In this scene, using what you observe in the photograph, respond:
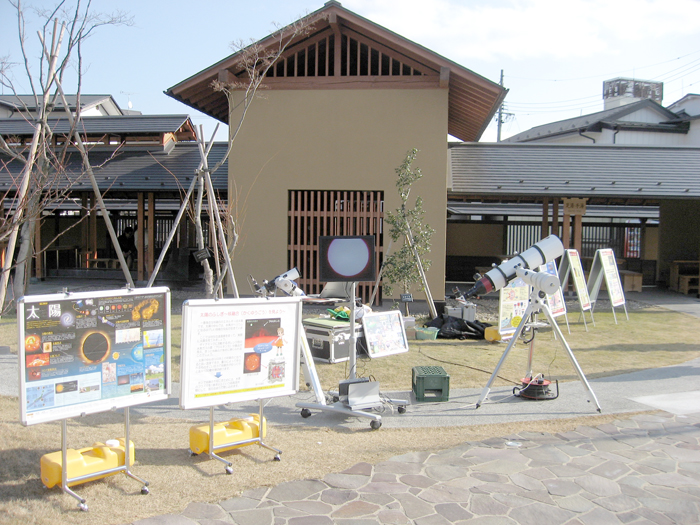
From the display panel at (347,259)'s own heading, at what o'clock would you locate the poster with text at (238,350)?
The poster with text is roughly at 1 o'clock from the display panel.

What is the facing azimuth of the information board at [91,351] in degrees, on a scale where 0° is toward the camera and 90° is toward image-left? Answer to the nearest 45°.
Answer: approximately 315°

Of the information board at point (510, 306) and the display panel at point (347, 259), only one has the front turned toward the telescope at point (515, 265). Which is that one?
the information board

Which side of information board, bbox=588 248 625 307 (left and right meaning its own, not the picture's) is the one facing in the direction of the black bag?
right

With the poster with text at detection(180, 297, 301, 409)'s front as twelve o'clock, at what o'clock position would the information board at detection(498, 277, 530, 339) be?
The information board is roughly at 9 o'clock from the poster with text.

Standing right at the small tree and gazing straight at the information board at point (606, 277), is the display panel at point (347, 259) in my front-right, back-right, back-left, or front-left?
back-right

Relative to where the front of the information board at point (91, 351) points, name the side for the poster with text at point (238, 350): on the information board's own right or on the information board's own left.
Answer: on the information board's own left

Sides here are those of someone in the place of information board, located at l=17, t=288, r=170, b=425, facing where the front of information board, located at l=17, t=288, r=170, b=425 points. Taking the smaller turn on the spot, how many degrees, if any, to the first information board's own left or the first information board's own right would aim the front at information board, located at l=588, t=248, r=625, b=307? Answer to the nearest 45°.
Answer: approximately 90° to the first information board's own left
